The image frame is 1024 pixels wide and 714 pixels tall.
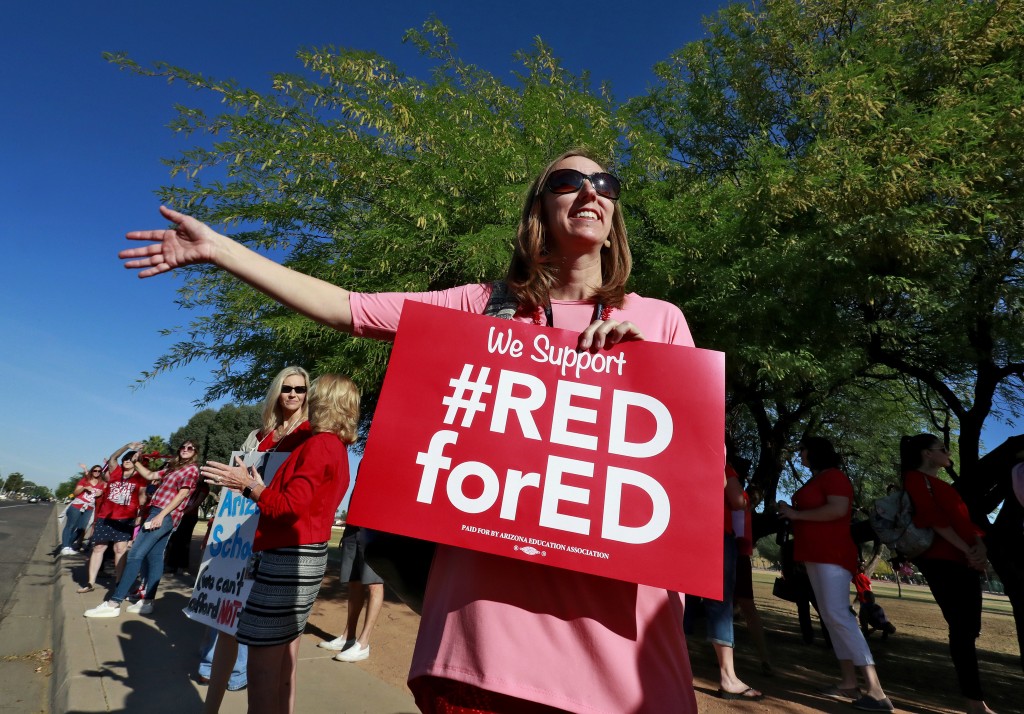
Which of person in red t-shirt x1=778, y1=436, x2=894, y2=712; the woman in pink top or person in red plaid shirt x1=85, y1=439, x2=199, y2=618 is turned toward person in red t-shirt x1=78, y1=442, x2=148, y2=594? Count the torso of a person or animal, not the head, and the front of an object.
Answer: person in red t-shirt x1=778, y1=436, x2=894, y2=712

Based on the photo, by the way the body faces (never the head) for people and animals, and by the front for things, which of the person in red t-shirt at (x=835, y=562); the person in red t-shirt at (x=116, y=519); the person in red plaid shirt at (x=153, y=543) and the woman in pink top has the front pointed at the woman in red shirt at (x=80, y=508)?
the person in red t-shirt at (x=835, y=562)

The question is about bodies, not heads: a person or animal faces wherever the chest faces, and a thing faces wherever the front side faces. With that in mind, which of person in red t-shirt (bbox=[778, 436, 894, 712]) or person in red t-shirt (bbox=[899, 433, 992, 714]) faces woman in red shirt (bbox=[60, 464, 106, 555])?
person in red t-shirt (bbox=[778, 436, 894, 712])

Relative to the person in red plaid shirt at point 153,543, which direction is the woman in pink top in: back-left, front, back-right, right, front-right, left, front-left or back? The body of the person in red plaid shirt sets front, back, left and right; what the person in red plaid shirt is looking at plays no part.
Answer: front-left

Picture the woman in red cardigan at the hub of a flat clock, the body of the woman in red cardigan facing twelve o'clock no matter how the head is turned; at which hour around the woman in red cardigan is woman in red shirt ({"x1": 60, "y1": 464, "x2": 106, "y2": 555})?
The woman in red shirt is roughly at 1 o'clock from the woman in red cardigan.

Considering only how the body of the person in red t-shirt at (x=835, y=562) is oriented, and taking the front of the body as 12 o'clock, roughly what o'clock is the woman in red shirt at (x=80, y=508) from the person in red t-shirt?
The woman in red shirt is roughly at 12 o'clock from the person in red t-shirt.

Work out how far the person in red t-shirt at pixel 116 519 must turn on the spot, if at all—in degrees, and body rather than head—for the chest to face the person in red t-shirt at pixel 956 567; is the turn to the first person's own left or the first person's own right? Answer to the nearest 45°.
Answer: approximately 45° to the first person's own left

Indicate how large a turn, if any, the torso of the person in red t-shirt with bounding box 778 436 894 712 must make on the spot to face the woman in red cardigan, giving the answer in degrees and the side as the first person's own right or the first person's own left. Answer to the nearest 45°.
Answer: approximately 45° to the first person's own left

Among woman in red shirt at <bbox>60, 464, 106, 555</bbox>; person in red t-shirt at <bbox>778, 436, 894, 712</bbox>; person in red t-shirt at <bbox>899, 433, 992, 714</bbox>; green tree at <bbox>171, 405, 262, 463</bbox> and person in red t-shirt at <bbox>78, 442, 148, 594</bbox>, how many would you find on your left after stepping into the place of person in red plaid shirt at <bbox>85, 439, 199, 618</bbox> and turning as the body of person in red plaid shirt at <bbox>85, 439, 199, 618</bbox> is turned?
2

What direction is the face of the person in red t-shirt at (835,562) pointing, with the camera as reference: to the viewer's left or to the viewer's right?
to the viewer's left

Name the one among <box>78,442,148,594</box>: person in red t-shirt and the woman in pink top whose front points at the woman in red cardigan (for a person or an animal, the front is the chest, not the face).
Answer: the person in red t-shirt

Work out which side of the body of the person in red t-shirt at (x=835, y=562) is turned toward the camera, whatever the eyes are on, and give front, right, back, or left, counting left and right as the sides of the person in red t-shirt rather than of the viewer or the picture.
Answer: left

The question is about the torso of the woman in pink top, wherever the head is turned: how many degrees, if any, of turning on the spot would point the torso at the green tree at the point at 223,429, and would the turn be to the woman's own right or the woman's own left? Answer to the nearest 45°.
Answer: approximately 180°
